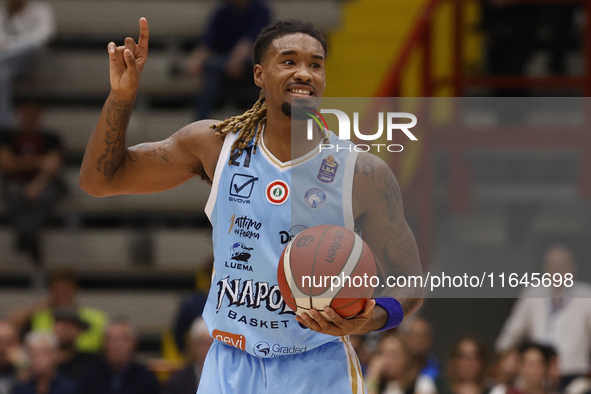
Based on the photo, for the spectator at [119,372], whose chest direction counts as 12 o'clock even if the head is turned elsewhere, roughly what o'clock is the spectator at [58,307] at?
the spectator at [58,307] is roughly at 5 o'clock from the spectator at [119,372].

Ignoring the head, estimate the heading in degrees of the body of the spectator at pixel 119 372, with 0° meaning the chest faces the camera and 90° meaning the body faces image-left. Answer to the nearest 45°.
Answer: approximately 0°

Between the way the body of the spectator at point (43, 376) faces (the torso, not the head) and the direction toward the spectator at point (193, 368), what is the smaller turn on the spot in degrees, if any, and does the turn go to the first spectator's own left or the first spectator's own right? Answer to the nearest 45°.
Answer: approximately 45° to the first spectator's own left

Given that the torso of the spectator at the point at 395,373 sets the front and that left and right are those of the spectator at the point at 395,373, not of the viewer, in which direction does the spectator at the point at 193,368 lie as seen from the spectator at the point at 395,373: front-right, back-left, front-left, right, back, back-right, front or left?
front-right

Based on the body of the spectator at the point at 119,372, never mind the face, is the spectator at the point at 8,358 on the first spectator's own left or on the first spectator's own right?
on the first spectator's own right

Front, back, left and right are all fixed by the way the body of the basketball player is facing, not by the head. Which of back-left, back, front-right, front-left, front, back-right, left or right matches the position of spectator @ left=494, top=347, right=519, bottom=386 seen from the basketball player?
back-left

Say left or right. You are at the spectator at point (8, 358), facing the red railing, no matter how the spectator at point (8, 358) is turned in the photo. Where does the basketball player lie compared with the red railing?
right

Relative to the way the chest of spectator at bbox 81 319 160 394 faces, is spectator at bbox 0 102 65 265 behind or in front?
behind
